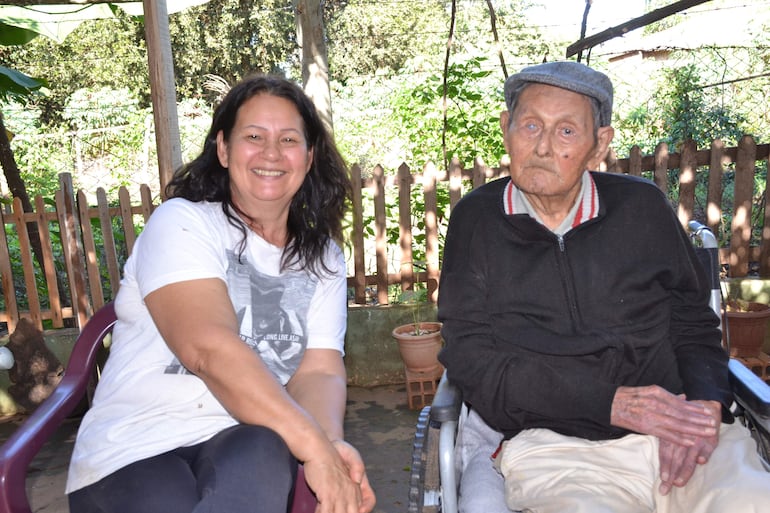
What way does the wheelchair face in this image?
toward the camera

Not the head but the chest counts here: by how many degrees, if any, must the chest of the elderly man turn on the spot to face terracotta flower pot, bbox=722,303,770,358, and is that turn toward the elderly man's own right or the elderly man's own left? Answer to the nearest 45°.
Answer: approximately 180°

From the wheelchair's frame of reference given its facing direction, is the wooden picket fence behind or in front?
behind

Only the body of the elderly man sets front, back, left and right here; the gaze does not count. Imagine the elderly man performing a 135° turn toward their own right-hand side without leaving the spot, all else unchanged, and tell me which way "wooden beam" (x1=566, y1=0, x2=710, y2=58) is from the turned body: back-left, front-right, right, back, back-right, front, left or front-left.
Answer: front-right

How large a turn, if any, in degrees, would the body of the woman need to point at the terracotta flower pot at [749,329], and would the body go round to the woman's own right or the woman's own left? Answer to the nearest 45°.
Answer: approximately 90° to the woman's own left

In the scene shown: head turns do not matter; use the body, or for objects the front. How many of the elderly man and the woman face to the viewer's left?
0

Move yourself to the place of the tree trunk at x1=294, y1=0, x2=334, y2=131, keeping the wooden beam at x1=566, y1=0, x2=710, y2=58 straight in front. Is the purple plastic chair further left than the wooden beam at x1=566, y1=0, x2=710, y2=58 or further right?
right

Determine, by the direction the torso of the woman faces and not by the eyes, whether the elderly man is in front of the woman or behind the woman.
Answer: in front

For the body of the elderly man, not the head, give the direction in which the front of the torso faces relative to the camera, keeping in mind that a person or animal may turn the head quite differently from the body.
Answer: toward the camera

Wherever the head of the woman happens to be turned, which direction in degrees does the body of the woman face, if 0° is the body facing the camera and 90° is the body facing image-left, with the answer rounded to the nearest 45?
approximately 315°

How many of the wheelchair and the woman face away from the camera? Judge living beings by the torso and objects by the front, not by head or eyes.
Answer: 0

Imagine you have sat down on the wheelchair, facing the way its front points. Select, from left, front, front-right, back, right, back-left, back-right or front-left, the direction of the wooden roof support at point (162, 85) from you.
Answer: back-right

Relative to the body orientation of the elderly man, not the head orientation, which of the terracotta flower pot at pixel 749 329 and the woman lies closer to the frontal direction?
the woman

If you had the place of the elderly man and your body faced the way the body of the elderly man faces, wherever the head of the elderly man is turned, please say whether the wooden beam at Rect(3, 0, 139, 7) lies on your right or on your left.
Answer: on your right

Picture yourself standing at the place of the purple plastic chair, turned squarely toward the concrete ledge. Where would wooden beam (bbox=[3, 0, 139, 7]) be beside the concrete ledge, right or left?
left

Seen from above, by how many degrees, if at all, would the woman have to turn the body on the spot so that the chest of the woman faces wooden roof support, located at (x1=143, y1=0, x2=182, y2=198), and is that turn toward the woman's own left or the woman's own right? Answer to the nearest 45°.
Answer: approximately 135° to the woman's own left
